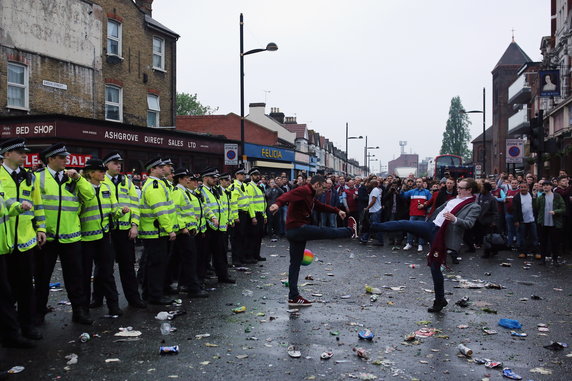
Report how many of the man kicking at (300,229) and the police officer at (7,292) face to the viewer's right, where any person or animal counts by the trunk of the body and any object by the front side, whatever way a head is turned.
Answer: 2

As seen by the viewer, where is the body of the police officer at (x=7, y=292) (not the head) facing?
to the viewer's right

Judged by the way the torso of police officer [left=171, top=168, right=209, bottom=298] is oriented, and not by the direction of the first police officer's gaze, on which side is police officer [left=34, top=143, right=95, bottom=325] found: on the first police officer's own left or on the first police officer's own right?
on the first police officer's own right

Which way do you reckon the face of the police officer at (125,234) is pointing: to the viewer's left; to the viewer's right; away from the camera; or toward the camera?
to the viewer's right

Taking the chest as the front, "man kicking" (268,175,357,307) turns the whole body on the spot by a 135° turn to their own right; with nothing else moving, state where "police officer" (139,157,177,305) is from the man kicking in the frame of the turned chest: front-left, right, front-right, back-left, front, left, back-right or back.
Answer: front-right

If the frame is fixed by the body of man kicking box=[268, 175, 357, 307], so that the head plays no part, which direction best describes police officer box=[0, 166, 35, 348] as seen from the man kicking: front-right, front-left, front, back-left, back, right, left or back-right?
back-right

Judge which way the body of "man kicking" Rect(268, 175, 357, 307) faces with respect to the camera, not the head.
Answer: to the viewer's right

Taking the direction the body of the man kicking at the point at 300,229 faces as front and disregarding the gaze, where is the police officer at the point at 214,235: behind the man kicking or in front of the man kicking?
behind

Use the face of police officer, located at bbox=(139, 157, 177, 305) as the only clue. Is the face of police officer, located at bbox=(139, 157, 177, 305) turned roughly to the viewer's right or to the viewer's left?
to the viewer's right

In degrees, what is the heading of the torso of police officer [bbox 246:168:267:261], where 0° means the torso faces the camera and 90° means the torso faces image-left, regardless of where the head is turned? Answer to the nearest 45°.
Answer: approximately 315°

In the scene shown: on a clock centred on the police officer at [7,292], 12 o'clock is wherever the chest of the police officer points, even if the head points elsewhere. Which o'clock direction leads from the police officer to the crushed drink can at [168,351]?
The crushed drink can is roughly at 1 o'clock from the police officer.

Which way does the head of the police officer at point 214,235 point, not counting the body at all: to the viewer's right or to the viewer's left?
to the viewer's right

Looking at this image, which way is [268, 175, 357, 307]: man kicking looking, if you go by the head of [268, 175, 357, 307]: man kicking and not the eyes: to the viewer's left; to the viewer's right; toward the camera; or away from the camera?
to the viewer's right

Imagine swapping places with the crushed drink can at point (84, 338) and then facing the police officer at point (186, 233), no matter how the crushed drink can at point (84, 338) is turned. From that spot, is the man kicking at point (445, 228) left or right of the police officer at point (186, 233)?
right

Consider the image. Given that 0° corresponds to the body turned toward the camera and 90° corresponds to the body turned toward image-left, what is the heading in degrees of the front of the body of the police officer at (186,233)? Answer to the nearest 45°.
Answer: approximately 315°
